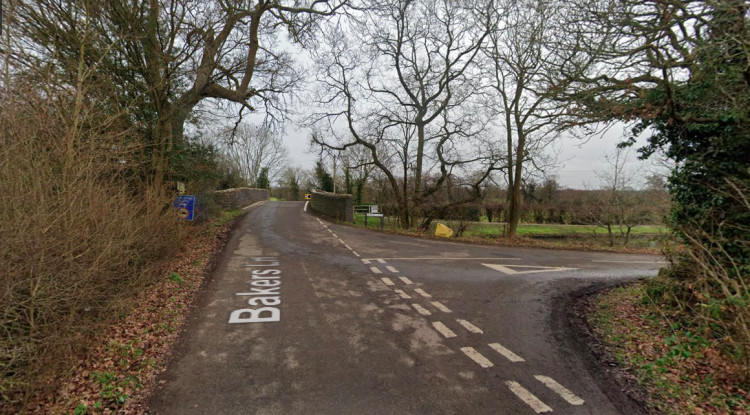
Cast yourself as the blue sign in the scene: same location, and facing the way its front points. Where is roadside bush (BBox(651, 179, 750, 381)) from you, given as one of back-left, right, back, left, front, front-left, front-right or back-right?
front-left

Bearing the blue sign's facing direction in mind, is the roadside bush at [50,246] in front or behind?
in front

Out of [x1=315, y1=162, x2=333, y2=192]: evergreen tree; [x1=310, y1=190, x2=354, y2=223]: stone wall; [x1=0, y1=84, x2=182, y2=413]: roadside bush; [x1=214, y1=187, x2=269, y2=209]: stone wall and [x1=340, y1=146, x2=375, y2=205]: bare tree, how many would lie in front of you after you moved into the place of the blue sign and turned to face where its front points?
1

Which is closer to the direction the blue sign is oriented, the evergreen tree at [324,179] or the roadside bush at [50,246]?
the roadside bush

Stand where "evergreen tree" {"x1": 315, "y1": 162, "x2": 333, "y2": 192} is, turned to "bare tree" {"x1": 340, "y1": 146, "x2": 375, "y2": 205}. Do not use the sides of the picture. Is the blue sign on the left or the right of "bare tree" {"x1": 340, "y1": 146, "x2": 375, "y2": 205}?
right

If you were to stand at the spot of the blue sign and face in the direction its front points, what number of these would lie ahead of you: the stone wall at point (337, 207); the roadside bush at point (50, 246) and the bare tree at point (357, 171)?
1

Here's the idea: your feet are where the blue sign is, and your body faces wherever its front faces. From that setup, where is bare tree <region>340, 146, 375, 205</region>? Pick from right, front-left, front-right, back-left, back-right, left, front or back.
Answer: back-left

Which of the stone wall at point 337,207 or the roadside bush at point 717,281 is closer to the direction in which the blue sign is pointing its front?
the roadside bush

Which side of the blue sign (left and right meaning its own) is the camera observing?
front

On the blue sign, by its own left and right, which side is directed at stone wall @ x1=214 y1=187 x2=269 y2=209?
back

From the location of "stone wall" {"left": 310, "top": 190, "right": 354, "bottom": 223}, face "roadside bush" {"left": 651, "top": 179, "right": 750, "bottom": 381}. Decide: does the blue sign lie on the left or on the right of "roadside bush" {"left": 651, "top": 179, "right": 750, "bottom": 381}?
right

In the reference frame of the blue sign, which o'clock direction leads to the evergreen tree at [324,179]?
The evergreen tree is roughly at 7 o'clock from the blue sign.

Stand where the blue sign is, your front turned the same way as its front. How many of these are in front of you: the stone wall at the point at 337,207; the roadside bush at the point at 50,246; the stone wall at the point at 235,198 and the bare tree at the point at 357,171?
1

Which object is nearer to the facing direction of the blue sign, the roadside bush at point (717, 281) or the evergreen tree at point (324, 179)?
the roadside bush
